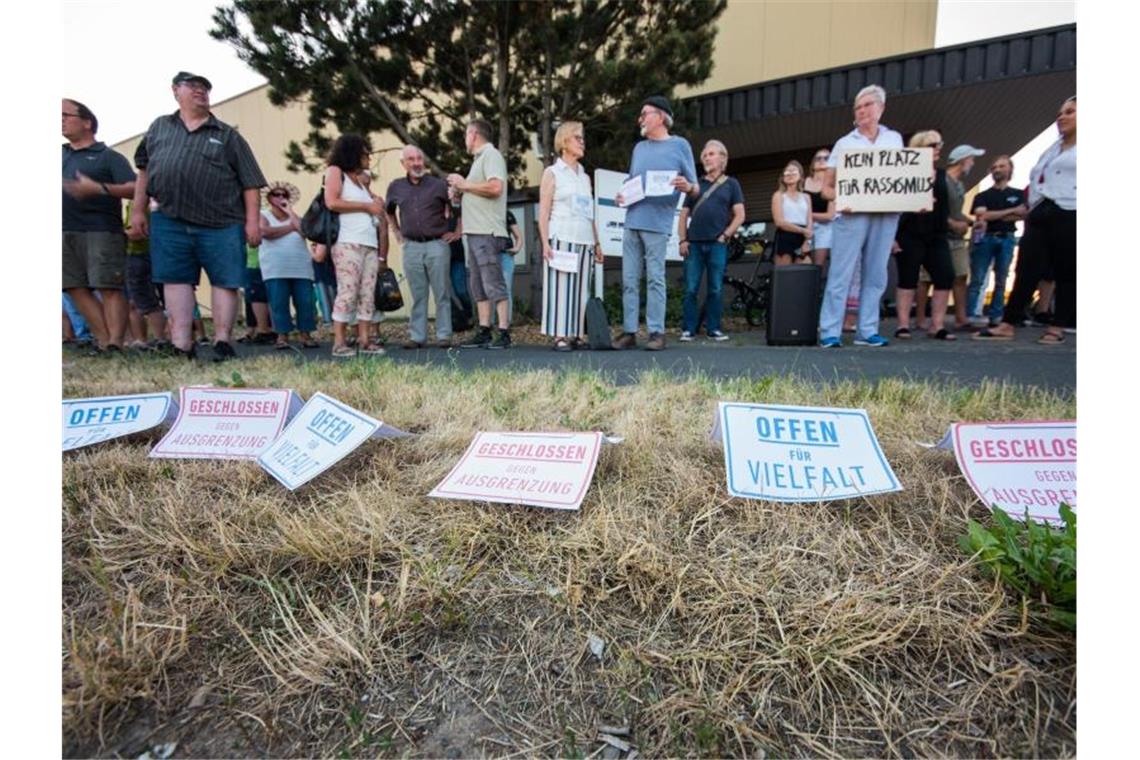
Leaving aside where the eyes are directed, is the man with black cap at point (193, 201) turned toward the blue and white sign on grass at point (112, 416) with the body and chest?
yes

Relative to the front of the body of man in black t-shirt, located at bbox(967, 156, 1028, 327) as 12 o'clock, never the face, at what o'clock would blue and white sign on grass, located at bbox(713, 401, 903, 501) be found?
The blue and white sign on grass is roughly at 12 o'clock from the man in black t-shirt.

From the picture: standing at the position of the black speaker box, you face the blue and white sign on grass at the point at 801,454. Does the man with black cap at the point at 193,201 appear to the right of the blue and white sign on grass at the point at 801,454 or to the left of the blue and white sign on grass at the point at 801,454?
right

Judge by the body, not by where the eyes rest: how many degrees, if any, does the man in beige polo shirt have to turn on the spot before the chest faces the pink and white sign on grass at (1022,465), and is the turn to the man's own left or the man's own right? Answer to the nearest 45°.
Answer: approximately 90° to the man's own left

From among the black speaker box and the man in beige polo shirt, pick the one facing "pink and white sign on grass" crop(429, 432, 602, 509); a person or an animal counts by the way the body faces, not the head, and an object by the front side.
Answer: the black speaker box

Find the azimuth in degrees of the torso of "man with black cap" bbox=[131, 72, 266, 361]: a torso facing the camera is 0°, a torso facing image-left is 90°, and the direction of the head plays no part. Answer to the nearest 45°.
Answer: approximately 0°

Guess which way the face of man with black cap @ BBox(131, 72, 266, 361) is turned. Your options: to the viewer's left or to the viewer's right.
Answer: to the viewer's right

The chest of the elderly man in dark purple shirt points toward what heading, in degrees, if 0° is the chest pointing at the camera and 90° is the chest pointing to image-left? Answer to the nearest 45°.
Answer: approximately 0°

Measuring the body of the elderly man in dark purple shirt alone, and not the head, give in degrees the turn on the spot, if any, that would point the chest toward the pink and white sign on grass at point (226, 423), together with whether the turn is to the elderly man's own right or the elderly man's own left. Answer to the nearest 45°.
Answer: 0° — they already face it

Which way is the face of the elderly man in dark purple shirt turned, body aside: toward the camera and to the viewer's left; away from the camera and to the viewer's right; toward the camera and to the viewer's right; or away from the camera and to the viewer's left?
toward the camera and to the viewer's right

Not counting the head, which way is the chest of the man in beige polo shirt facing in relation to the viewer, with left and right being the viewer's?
facing to the left of the viewer
